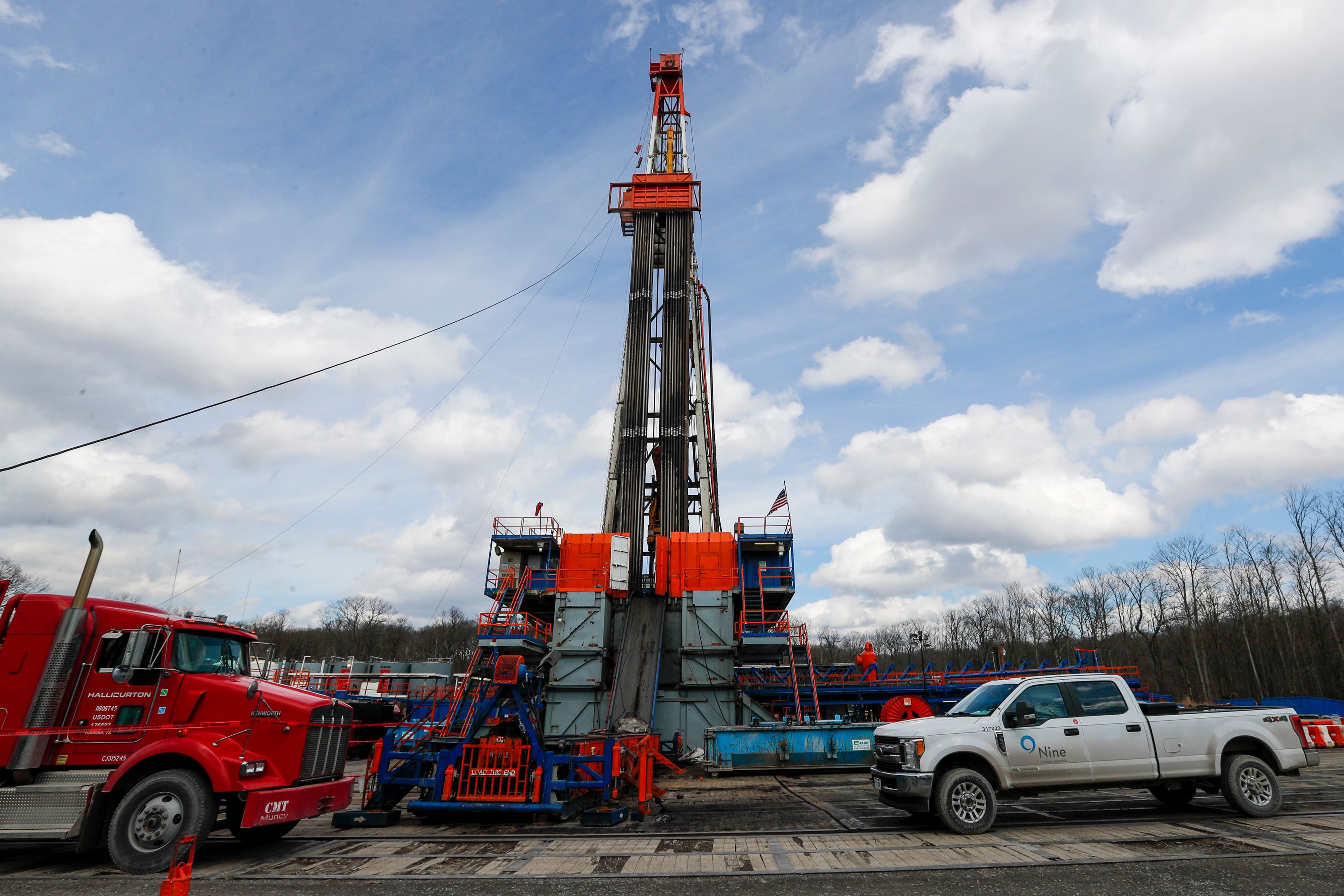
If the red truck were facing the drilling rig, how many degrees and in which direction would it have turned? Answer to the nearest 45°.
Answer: approximately 90° to its left

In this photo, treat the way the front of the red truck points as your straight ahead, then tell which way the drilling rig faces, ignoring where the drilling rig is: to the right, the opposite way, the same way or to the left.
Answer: to the right

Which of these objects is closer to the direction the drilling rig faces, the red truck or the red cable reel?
the red truck

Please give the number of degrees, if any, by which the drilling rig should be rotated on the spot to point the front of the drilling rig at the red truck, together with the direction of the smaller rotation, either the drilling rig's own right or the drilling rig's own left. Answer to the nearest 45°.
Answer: approximately 45° to the drilling rig's own right

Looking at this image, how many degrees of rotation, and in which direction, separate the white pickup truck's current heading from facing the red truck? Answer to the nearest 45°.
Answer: approximately 45° to its left

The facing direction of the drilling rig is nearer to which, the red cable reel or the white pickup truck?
the white pickup truck

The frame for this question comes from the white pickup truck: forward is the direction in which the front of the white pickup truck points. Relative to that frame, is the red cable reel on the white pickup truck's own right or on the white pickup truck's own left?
on the white pickup truck's own right

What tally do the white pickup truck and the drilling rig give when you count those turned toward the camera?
1

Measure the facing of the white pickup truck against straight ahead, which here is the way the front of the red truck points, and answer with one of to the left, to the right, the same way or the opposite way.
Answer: the opposite way

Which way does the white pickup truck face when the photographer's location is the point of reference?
facing to the left of the viewer

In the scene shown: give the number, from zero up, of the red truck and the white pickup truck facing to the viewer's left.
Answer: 1

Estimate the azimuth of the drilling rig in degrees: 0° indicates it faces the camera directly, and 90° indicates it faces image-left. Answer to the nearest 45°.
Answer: approximately 0°

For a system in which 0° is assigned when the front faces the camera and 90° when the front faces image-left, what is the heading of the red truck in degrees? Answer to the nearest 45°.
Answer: approximately 315°

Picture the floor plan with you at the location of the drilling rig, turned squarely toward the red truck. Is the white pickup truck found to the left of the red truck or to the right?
left
